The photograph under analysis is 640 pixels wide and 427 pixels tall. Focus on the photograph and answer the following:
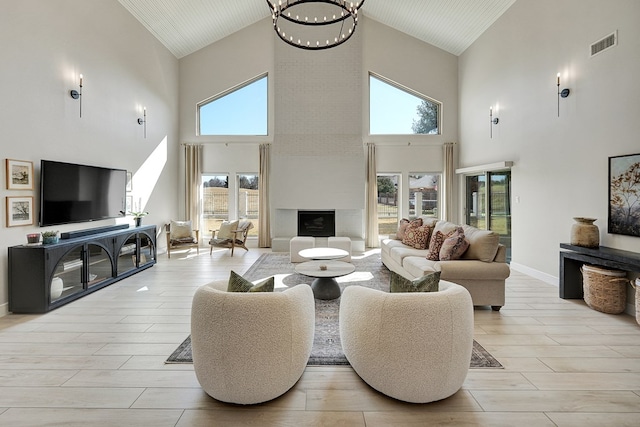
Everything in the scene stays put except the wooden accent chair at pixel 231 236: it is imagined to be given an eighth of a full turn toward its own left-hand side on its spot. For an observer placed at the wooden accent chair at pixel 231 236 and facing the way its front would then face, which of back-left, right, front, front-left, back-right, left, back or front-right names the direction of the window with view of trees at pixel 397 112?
left

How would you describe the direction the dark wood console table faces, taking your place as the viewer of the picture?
facing the viewer and to the left of the viewer

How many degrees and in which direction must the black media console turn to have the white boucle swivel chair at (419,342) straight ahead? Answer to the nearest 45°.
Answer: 0° — it already faces it

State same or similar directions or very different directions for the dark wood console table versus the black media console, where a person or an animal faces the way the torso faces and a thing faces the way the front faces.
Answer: very different directions

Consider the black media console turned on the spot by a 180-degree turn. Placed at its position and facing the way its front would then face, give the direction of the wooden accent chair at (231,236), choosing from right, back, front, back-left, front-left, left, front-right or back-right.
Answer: right

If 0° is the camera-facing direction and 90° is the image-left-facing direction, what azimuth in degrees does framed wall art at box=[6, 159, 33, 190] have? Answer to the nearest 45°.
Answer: approximately 315°

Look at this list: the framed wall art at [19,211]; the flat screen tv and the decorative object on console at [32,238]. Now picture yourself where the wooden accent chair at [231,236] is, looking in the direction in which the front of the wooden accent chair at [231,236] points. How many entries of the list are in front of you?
3

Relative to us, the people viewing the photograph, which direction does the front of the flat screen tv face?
facing the viewer and to the right of the viewer

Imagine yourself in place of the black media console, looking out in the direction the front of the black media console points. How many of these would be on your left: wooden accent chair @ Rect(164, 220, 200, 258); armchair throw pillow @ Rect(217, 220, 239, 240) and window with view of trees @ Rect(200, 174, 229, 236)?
3

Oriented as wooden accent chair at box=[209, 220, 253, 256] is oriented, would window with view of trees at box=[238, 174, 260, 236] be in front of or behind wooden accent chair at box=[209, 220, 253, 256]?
behind

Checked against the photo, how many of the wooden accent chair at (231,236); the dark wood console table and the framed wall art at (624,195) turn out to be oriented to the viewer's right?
0

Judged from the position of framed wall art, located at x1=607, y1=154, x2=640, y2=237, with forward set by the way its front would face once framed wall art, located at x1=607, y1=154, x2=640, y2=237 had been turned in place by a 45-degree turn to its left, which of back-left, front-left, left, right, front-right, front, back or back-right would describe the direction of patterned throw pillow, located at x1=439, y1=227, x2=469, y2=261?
front-right

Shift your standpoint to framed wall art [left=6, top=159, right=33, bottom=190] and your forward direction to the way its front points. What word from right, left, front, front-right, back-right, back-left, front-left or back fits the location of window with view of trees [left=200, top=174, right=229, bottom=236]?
left

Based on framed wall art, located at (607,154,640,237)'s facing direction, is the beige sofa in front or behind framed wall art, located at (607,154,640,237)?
in front

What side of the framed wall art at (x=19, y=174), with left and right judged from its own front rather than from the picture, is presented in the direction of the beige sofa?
front

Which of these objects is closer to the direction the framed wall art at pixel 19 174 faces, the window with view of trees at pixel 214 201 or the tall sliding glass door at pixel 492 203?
the tall sliding glass door

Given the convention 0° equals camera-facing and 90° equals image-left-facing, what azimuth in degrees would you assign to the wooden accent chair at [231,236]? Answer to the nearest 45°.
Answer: approximately 45°

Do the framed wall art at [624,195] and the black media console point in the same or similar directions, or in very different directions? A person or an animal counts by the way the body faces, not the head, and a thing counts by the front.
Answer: very different directions

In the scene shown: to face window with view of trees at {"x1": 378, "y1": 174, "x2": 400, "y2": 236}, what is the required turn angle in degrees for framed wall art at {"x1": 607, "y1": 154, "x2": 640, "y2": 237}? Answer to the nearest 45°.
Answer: approximately 90° to its right

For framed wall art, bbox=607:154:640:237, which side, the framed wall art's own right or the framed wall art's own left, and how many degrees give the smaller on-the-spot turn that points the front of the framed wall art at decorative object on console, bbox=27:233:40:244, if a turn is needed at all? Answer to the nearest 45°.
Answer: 0° — it already faces it

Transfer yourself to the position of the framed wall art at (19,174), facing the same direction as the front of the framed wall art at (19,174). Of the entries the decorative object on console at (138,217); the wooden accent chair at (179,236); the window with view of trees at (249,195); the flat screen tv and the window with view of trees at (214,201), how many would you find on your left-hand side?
5

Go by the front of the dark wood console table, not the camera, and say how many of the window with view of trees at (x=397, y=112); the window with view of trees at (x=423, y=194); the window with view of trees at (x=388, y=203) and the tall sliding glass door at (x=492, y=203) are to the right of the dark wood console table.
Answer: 4

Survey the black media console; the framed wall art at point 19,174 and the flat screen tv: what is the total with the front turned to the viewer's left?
0
